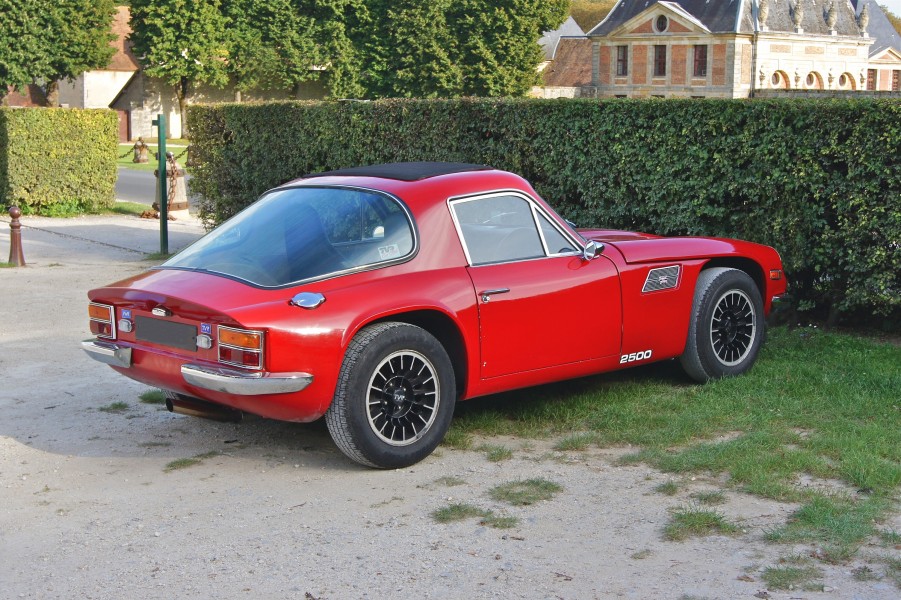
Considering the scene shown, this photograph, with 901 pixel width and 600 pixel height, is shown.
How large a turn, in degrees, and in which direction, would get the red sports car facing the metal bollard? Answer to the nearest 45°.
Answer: approximately 90° to its left

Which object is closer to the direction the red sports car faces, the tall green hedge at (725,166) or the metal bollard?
the tall green hedge

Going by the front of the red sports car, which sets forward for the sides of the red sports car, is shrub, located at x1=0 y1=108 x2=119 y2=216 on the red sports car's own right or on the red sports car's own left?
on the red sports car's own left

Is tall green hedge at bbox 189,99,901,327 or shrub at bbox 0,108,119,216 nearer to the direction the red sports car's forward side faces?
the tall green hedge

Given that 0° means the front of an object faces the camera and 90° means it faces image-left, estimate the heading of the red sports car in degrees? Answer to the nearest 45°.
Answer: approximately 225°
